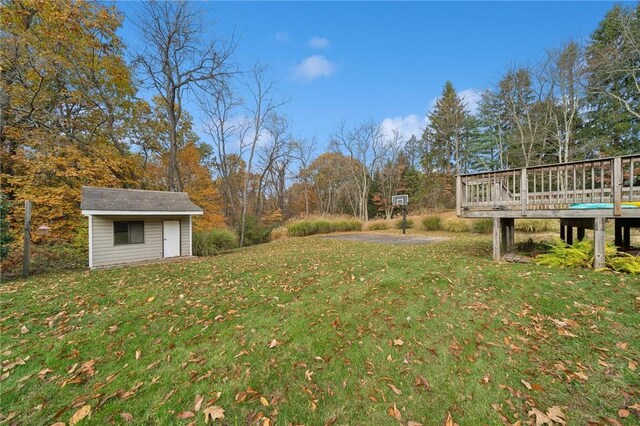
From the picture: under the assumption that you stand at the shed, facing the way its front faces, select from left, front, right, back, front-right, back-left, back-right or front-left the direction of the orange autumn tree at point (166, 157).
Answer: back-left

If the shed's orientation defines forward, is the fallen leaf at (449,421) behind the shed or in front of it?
in front

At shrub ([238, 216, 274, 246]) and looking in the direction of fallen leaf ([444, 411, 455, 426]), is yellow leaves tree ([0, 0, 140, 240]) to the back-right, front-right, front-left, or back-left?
front-right

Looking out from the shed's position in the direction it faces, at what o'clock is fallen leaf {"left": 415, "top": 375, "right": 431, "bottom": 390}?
The fallen leaf is roughly at 1 o'clock from the shed.

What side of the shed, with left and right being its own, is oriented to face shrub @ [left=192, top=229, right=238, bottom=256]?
left

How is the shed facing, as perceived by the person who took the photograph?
facing the viewer and to the right of the viewer

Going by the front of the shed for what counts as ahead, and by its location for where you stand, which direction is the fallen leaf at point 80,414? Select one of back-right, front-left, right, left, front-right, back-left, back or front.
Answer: front-right
